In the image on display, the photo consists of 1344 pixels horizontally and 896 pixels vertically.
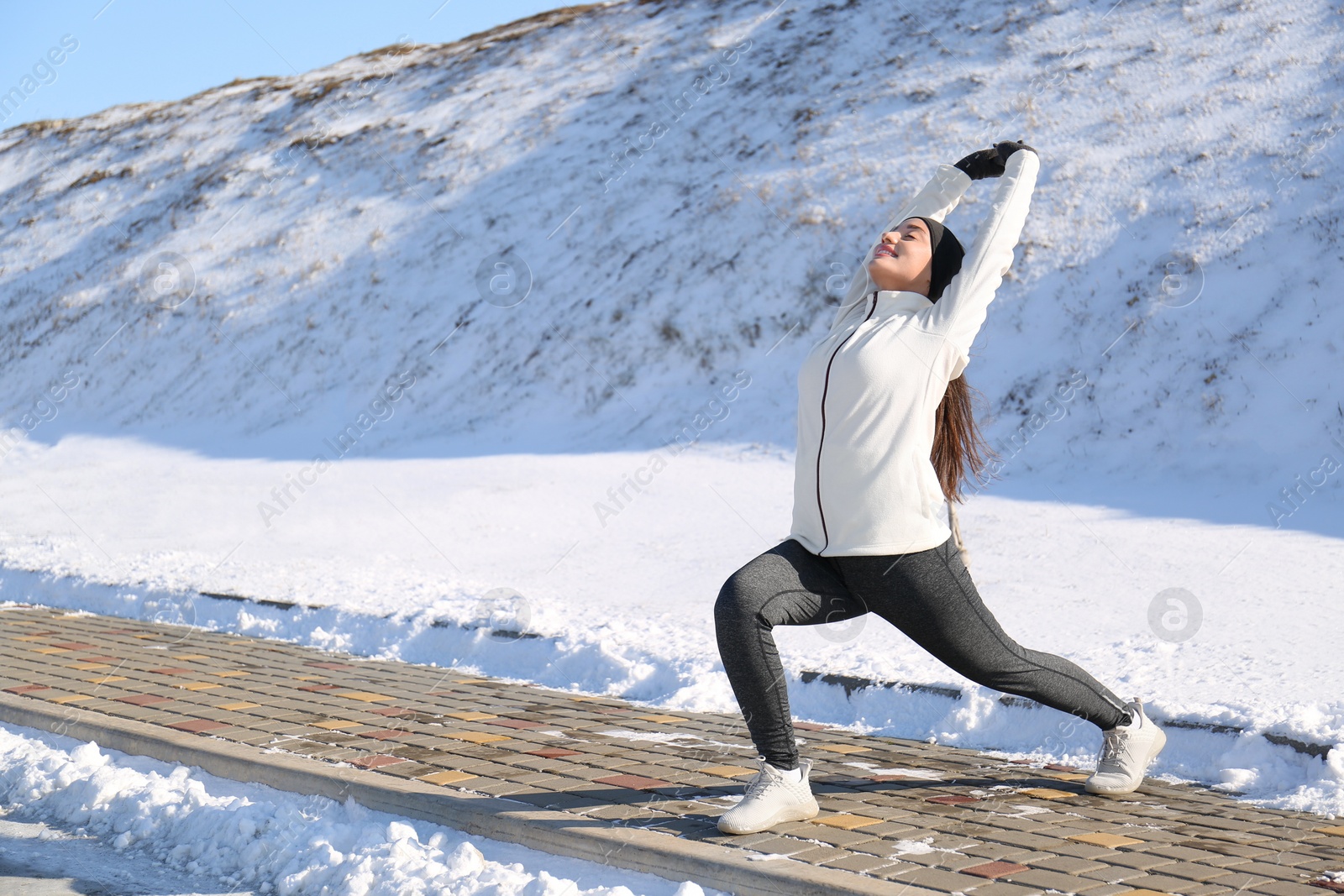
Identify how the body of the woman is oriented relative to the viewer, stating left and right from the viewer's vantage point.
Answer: facing the viewer and to the left of the viewer

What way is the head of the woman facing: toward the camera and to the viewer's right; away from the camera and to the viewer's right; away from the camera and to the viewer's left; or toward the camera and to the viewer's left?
toward the camera and to the viewer's left
